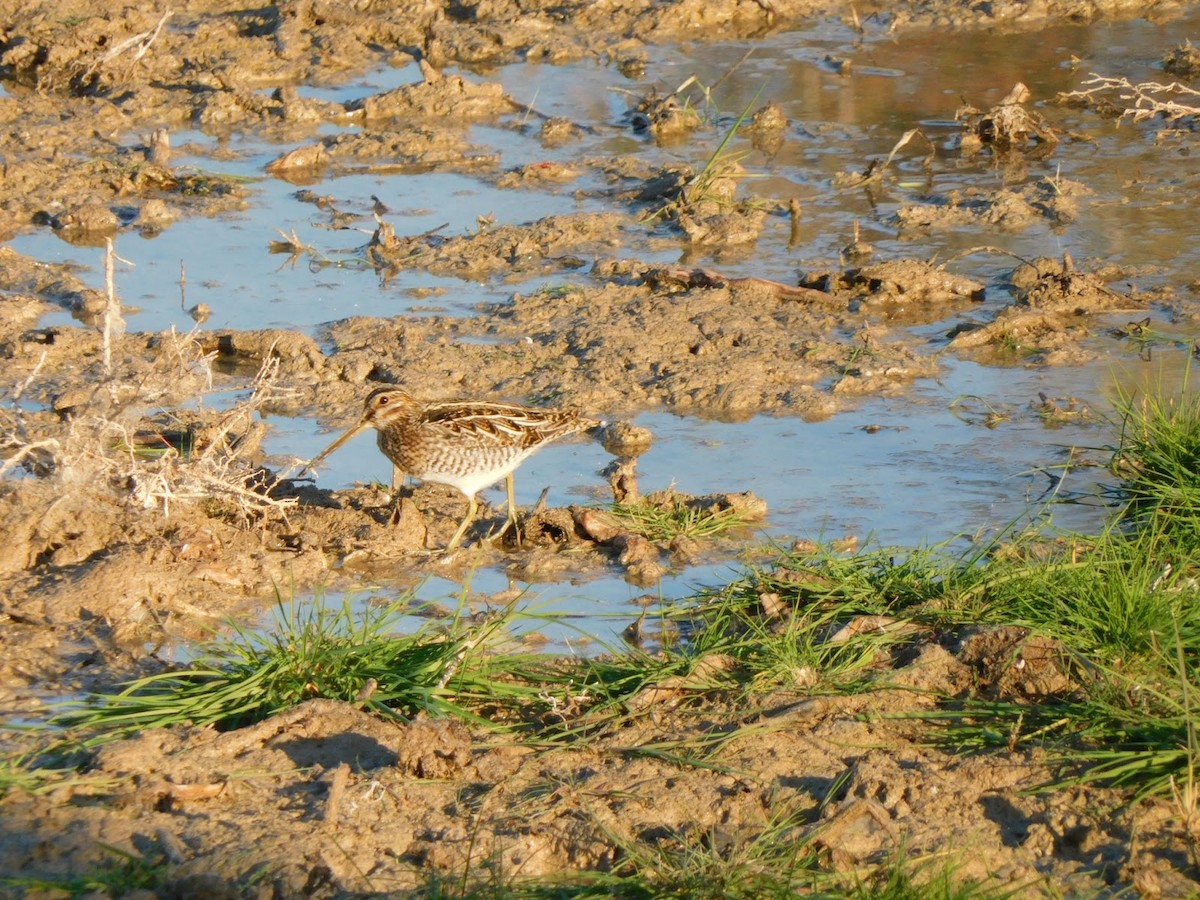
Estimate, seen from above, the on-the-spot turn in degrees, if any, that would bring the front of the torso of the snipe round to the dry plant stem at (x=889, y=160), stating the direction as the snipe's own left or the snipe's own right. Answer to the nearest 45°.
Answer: approximately 135° to the snipe's own right

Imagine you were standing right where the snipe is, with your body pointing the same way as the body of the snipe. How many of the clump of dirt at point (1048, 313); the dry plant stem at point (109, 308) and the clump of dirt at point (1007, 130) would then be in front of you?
1

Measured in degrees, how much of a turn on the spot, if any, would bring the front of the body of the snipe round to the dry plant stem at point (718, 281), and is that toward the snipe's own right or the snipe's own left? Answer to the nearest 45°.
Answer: approximately 135° to the snipe's own right

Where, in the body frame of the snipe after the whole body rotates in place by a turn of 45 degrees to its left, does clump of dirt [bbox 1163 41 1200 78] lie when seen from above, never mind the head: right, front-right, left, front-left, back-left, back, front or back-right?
back

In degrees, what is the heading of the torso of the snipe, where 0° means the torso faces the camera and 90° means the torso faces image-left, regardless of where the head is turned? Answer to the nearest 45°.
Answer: approximately 90°

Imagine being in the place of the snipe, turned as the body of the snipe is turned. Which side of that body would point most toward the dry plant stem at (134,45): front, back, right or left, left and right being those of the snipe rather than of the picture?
right

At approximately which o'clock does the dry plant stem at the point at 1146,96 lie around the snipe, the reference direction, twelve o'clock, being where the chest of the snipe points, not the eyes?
The dry plant stem is roughly at 5 o'clock from the snipe.

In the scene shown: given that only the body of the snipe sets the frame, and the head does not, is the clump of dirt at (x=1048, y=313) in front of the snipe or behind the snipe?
behind
